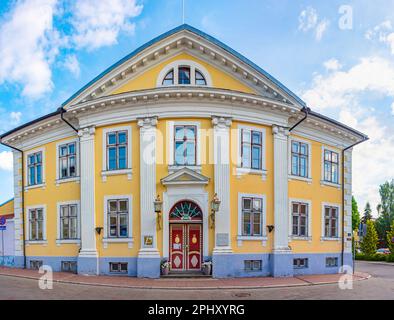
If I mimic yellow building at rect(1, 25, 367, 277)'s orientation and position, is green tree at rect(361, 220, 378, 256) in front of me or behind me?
behind

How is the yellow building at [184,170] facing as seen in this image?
toward the camera
